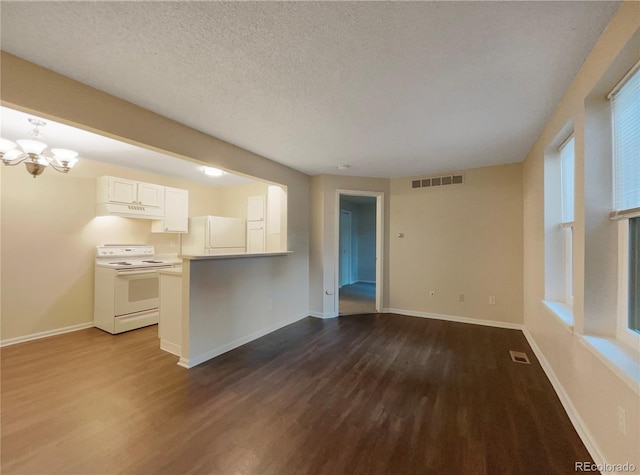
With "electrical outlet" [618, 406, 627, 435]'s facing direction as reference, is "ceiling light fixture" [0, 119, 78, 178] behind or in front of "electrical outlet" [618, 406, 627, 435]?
in front

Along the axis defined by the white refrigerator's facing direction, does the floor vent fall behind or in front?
in front

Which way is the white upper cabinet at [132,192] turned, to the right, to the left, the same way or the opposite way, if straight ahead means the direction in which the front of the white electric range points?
the same way

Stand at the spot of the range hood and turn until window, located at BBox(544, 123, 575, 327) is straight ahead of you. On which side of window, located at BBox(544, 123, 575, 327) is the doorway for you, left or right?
left

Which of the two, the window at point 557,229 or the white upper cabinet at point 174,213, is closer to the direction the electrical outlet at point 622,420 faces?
the white upper cabinet

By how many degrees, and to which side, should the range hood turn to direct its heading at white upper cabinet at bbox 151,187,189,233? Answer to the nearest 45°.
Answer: approximately 90° to its left

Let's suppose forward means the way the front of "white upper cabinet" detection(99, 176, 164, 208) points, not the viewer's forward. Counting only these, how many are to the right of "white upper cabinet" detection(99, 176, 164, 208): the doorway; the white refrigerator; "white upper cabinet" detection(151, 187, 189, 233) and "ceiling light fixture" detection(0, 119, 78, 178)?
1

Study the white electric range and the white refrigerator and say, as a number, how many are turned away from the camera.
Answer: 0

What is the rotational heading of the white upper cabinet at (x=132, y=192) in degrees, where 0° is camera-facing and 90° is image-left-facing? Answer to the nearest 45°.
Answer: approximately 315°

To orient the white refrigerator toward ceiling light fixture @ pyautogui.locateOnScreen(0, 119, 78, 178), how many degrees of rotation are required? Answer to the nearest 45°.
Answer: approximately 90° to its right

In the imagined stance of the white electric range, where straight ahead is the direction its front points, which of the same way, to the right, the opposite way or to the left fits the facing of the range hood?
the same way

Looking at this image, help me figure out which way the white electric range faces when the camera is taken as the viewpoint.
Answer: facing the viewer and to the right of the viewer

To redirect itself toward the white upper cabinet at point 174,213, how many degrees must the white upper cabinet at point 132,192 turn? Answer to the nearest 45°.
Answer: approximately 90° to its left

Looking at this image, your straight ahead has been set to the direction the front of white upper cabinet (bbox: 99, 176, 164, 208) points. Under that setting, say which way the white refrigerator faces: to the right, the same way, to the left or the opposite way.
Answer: the same way
